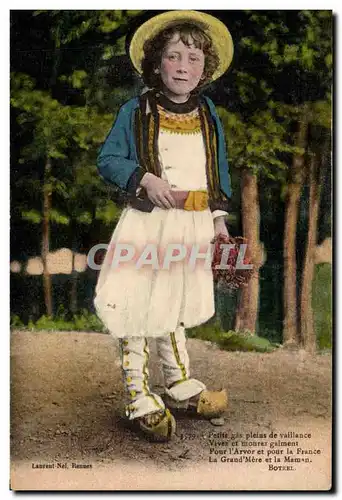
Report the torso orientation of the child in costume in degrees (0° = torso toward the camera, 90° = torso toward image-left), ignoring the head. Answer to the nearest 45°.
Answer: approximately 315°

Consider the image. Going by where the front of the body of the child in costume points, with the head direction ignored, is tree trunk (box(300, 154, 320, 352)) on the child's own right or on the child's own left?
on the child's own left

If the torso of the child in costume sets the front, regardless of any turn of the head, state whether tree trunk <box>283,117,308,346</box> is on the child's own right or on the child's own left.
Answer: on the child's own left
